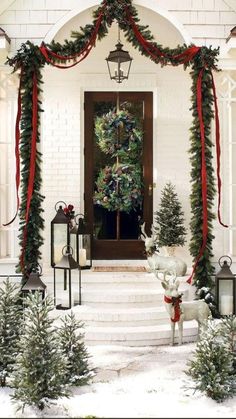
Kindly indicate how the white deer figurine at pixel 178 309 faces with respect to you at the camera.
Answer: facing the viewer and to the left of the viewer

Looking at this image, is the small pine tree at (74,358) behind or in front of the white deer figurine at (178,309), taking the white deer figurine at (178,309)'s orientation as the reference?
in front

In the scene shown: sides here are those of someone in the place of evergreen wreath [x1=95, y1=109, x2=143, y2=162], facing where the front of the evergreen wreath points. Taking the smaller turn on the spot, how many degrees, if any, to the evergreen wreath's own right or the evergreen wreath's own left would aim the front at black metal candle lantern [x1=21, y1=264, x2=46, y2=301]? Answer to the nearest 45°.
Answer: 0° — it already faces it

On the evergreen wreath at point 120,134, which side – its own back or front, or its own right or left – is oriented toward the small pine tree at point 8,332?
front

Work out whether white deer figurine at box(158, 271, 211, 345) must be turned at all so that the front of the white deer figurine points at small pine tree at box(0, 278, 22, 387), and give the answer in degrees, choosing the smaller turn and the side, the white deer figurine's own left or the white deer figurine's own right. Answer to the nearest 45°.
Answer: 0° — it already faces it

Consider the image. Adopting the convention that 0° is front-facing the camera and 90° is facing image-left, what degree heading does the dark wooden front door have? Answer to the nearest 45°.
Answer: approximately 0°

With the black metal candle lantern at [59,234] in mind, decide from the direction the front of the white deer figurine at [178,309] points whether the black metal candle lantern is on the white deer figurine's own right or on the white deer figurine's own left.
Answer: on the white deer figurine's own right

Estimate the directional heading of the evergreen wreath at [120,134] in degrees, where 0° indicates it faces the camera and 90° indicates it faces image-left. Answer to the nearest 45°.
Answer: approximately 0°

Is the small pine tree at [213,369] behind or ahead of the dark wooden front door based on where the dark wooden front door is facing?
ahead

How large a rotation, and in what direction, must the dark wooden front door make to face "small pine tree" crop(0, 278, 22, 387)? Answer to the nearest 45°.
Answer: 0° — it already faces it

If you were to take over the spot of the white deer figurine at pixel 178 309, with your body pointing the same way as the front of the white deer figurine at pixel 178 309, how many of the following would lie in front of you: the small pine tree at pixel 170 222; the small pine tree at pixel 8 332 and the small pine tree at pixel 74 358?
2

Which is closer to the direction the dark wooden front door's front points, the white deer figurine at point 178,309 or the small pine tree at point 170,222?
the white deer figurine
